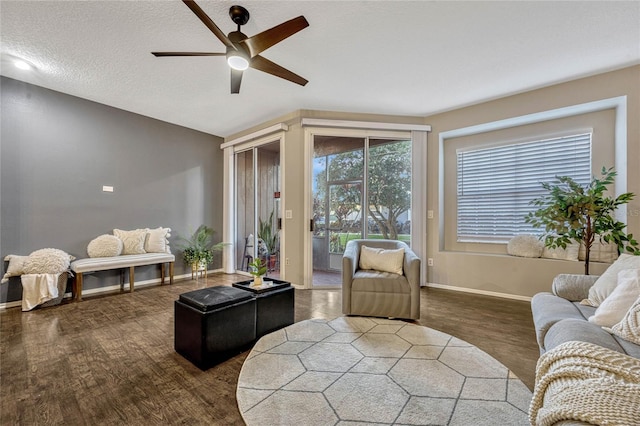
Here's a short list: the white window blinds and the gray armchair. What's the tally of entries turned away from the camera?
0

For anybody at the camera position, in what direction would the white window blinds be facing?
facing the viewer and to the left of the viewer

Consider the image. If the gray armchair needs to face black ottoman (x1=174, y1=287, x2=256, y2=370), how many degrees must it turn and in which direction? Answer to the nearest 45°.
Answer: approximately 45° to its right

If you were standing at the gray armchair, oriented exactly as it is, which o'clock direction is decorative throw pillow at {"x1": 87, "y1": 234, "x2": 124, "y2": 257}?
The decorative throw pillow is roughly at 3 o'clock from the gray armchair.

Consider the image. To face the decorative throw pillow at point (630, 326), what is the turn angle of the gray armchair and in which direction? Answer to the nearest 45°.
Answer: approximately 45° to its left

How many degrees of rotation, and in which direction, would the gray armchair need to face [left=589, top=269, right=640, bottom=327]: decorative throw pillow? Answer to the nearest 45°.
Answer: approximately 45° to its left

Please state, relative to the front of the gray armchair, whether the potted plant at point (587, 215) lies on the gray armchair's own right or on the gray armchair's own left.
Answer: on the gray armchair's own left

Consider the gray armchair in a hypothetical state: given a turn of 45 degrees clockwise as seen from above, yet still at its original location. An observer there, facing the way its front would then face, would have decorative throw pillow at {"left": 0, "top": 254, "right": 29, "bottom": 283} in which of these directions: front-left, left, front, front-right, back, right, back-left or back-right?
front-right

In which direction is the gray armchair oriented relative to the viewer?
toward the camera
